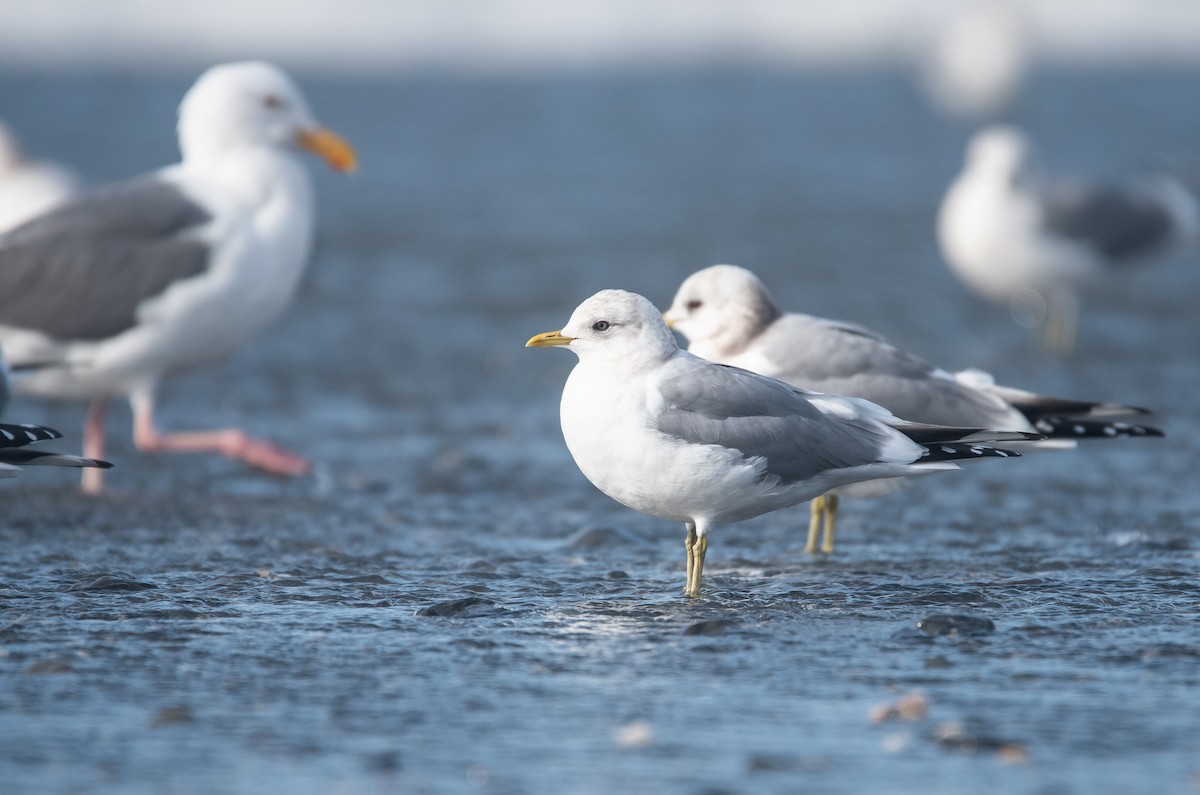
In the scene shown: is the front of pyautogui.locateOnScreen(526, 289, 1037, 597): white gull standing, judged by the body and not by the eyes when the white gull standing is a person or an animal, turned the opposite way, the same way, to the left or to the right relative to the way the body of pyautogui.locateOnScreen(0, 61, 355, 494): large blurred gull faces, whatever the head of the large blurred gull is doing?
the opposite way

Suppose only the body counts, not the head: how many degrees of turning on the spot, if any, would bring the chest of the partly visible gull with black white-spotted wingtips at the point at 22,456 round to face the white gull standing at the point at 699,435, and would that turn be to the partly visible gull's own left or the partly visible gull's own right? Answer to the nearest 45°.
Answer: approximately 135° to the partly visible gull's own left

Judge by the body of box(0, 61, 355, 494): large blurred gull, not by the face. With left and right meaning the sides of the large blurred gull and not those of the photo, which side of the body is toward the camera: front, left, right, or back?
right

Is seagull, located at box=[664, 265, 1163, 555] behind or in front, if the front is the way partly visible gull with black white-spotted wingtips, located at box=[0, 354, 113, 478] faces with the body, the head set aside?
behind

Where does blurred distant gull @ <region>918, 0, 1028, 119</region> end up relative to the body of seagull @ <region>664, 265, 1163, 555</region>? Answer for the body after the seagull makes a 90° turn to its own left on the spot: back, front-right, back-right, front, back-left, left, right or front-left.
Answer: back

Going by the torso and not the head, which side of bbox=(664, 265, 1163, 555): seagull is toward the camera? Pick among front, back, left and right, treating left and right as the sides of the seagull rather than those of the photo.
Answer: left

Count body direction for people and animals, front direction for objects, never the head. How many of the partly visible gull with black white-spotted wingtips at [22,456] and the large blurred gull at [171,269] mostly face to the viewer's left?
1

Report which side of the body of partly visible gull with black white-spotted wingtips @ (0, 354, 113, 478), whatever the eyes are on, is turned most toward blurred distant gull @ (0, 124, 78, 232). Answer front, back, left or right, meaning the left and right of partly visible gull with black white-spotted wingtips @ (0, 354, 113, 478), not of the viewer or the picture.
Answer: right

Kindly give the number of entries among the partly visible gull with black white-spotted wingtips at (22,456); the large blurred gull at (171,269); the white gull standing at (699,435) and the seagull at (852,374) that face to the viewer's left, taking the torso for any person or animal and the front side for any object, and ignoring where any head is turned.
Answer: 3

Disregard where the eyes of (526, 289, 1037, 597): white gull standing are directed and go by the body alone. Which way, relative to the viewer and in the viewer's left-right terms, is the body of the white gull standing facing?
facing to the left of the viewer

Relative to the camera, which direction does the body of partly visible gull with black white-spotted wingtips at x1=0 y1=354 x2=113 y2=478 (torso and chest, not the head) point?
to the viewer's left

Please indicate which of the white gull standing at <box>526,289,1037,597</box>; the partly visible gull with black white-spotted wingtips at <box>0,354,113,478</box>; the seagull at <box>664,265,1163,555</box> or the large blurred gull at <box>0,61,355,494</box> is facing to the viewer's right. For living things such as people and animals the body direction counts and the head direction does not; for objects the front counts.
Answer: the large blurred gull

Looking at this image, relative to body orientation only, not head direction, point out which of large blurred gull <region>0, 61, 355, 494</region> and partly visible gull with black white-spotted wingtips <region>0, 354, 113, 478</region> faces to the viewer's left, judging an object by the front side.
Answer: the partly visible gull with black white-spotted wingtips

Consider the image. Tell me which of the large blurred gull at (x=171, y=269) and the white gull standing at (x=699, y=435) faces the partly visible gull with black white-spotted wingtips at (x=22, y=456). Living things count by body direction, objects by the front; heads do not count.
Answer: the white gull standing

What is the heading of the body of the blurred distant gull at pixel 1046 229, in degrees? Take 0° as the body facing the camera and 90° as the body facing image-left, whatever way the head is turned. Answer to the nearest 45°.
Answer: approximately 45°

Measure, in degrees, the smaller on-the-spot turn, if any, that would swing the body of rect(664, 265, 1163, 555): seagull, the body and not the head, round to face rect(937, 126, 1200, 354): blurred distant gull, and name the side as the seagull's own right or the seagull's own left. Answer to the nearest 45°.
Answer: approximately 90° to the seagull's own right

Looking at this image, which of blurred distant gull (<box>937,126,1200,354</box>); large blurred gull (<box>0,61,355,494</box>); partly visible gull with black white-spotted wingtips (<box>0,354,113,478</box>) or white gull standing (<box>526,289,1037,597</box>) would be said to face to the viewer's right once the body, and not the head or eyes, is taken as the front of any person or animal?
the large blurred gull

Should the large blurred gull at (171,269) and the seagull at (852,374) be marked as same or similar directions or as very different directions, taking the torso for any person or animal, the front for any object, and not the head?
very different directions
